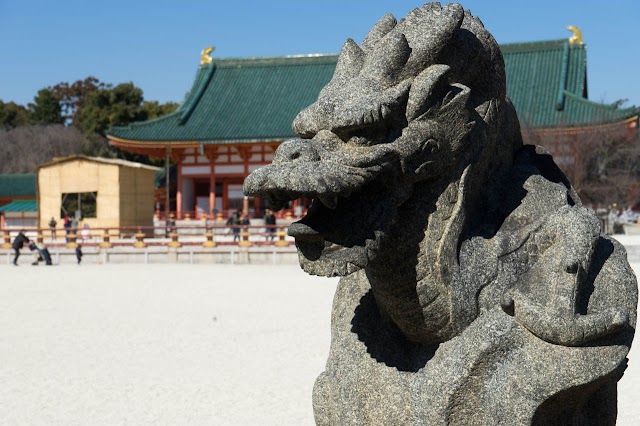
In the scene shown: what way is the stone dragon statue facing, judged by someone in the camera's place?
facing the viewer and to the left of the viewer

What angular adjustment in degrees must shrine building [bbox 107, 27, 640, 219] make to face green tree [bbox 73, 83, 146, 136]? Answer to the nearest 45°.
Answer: approximately 135° to its right

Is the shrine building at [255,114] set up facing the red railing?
yes

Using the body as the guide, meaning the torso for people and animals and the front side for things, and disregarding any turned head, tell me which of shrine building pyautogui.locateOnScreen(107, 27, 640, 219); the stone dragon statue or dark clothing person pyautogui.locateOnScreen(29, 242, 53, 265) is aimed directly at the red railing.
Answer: the shrine building

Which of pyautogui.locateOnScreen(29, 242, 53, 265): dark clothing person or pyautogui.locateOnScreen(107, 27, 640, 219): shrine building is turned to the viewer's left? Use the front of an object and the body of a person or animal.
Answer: the dark clothing person

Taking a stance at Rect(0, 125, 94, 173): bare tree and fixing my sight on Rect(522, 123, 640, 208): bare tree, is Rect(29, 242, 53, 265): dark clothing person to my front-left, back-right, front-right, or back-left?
front-right

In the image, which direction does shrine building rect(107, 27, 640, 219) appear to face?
toward the camera

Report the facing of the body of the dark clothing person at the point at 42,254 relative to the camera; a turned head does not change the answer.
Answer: to the viewer's left

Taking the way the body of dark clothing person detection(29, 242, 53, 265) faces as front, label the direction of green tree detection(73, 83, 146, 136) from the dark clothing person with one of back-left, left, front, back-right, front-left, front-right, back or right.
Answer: right

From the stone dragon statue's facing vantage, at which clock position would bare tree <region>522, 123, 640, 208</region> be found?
The bare tree is roughly at 5 o'clock from the stone dragon statue.
